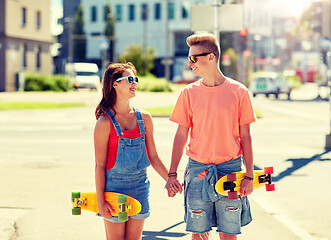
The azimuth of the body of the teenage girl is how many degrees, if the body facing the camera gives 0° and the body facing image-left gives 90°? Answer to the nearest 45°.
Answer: approximately 315°

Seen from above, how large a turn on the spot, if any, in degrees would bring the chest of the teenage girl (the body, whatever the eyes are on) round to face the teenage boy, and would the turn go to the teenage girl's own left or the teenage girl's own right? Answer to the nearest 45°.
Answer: approximately 45° to the teenage girl's own left

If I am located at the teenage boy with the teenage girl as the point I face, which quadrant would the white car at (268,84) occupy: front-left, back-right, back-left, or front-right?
back-right

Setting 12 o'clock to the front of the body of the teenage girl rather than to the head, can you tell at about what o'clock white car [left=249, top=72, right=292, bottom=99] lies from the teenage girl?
The white car is roughly at 8 o'clock from the teenage girl.

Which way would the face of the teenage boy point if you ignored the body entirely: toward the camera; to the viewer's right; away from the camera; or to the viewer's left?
to the viewer's left

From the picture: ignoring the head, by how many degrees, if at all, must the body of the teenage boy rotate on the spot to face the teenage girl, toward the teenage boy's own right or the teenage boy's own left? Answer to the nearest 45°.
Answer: approximately 90° to the teenage boy's own right

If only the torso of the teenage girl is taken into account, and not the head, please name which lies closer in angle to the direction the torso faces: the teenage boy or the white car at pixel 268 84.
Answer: the teenage boy

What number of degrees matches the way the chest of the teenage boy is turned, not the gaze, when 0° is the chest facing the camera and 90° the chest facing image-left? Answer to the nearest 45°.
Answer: approximately 0°

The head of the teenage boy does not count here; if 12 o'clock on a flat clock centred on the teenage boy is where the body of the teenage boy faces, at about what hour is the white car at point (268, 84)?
The white car is roughly at 6 o'clock from the teenage boy.
